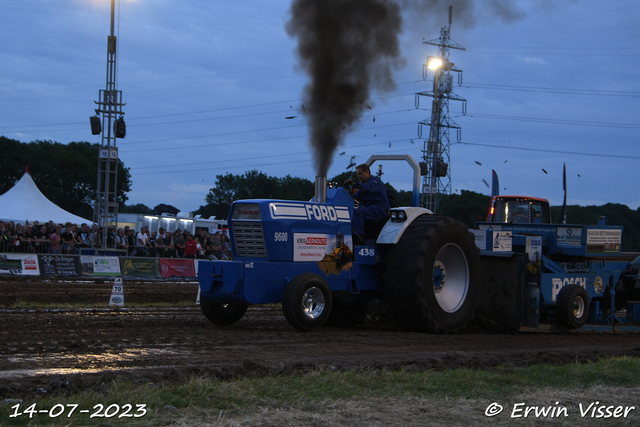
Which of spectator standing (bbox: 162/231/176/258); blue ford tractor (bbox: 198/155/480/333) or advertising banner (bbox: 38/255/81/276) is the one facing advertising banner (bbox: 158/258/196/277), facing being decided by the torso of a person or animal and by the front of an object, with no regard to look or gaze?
the spectator standing

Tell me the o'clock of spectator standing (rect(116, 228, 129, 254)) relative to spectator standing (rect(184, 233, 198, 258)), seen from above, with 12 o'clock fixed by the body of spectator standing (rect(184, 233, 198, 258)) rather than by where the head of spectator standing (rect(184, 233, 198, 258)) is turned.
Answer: spectator standing (rect(116, 228, 129, 254)) is roughly at 3 o'clock from spectator standing (rect(184, 233, 198, 258)).

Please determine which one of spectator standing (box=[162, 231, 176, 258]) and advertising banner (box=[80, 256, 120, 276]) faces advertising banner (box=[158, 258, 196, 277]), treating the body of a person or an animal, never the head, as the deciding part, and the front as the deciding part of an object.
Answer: the spectator standing

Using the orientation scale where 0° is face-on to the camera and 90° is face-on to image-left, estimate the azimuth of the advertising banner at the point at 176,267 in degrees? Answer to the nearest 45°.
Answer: approximately 0°

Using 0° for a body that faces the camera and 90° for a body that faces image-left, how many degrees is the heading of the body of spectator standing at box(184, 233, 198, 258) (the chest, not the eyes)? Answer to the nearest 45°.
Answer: approximately 0°

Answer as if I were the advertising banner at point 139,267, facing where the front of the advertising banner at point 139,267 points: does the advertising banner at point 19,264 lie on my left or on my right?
on my right

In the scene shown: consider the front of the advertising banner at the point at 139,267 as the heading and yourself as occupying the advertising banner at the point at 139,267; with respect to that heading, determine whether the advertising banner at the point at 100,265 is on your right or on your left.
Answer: on your right

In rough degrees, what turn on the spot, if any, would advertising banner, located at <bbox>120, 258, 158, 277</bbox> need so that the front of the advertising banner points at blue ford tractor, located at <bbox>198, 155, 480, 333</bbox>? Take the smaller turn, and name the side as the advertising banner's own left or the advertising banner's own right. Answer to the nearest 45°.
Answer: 0° — it already faces it

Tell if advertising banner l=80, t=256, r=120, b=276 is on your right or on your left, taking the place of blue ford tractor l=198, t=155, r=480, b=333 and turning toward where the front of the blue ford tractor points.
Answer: on your right

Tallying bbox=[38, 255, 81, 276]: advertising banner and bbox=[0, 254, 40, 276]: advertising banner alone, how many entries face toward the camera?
2
